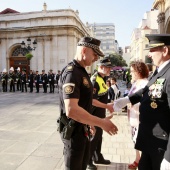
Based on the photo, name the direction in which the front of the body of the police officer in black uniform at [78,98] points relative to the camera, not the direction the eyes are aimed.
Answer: to the viewer's right

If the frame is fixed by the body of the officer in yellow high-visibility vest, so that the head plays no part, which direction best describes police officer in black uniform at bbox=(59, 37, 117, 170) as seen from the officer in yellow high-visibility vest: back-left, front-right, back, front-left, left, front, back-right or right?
front-right

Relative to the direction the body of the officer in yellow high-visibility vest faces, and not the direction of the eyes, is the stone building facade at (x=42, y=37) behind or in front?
behind

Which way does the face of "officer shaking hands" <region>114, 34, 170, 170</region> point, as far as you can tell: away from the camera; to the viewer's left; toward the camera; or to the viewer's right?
to the viewer's left

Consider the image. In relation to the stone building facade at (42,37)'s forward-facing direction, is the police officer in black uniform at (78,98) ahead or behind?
ahead

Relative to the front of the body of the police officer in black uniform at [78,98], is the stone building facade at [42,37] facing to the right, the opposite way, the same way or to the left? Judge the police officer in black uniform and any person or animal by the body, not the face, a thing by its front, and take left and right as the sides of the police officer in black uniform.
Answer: to the right

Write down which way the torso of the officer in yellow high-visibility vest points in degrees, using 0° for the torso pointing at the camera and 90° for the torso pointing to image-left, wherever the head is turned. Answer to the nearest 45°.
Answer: approximately 315°

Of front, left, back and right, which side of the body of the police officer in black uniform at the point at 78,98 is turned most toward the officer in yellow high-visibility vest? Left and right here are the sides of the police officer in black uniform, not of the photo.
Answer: left

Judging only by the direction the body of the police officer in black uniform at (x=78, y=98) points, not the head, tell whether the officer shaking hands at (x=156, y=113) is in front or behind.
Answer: in front

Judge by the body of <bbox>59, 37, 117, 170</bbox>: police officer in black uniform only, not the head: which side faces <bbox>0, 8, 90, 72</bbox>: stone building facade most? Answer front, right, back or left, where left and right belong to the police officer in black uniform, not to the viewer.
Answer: left

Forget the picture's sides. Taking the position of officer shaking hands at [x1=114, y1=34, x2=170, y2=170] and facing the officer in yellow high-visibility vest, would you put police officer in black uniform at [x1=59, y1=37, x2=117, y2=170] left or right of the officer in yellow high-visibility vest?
left

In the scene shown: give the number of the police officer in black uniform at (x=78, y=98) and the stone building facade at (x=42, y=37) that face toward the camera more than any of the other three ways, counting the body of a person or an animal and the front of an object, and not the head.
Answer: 1

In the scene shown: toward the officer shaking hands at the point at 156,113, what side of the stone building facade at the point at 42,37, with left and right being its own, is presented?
front

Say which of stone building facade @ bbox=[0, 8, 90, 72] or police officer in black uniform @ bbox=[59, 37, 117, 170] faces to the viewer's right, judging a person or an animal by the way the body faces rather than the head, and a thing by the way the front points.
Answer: the police officer in black uniform

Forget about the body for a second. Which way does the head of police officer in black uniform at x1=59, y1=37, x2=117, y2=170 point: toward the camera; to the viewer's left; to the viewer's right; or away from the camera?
to the viewer's right

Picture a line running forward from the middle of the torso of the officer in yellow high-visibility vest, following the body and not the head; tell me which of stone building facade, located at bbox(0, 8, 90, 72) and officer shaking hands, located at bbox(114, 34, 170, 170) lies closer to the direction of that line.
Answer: the officer shaking hands
